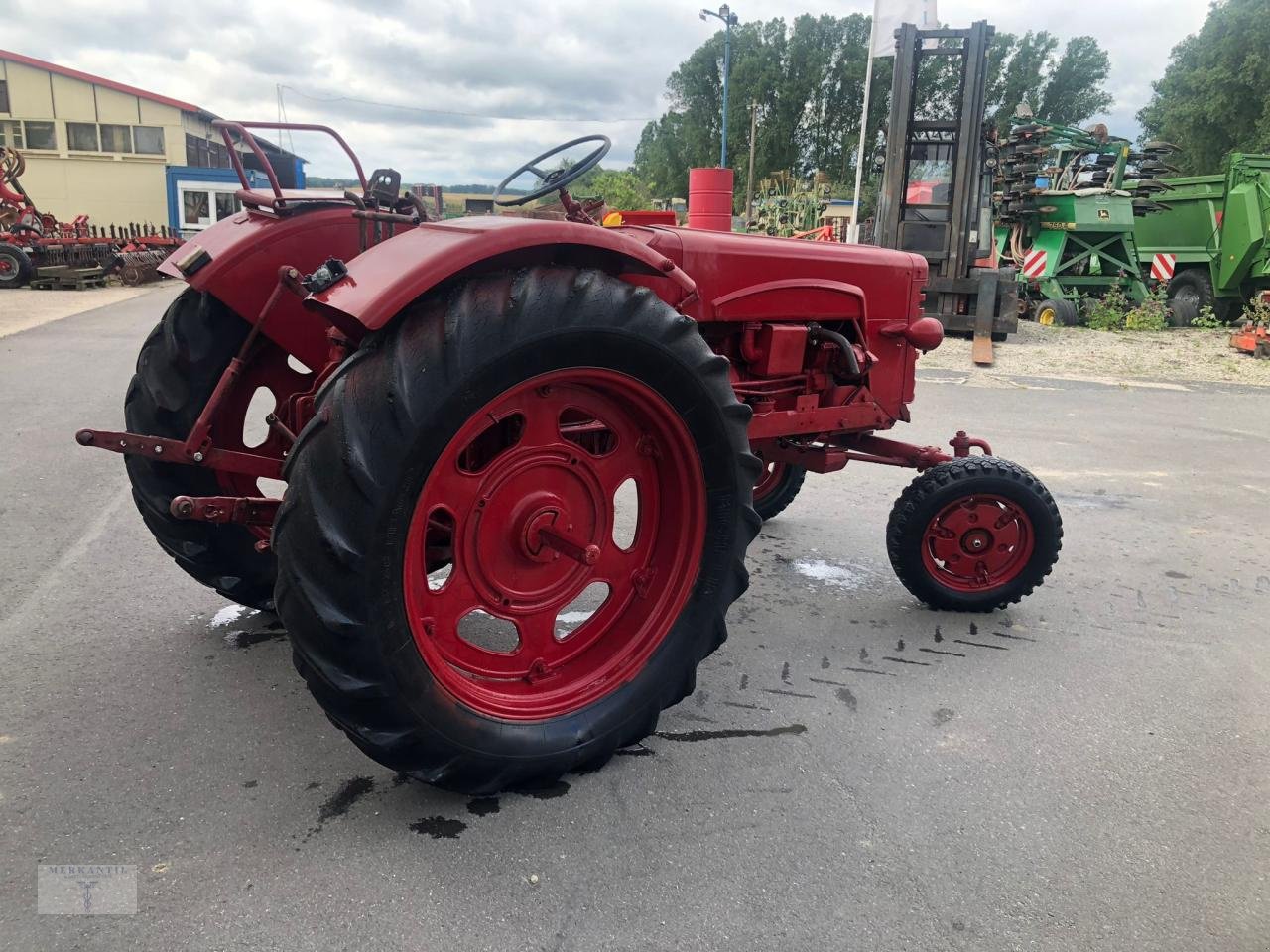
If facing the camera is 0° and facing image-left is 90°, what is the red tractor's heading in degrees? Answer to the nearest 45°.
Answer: approximately 225°

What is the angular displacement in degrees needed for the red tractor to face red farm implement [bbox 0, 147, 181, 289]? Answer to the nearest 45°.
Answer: approximately 90° to its left

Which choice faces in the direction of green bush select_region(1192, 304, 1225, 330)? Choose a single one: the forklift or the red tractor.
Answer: the red tractor

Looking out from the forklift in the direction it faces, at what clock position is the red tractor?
The red tractor is roughly at 12 o'clock from the forklift.

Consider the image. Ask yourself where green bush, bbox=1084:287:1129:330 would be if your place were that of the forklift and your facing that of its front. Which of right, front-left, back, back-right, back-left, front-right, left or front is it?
back-left

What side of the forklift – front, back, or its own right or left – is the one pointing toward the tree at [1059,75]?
back

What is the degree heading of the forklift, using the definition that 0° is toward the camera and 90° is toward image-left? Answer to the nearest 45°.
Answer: approximately 0°

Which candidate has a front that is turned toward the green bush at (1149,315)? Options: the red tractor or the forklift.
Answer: the red tractor

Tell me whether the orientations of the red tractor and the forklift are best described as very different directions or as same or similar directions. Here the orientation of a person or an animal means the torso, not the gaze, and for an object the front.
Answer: very different directions

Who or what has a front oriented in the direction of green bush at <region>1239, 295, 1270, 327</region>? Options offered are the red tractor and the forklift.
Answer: the red tractor

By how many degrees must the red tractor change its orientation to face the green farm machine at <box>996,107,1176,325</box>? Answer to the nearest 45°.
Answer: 0° — it already faces it

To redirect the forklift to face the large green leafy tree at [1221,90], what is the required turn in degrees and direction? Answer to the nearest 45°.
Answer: approximately 180°
